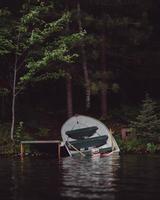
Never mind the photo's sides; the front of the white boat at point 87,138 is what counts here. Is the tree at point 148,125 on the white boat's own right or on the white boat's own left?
on the white boat's own right
